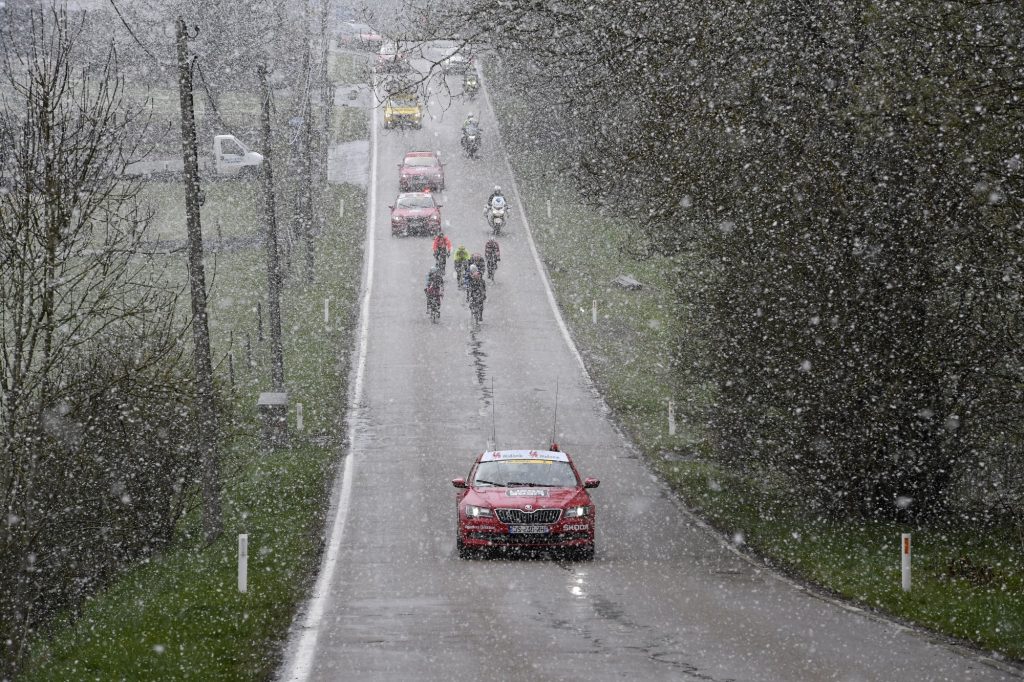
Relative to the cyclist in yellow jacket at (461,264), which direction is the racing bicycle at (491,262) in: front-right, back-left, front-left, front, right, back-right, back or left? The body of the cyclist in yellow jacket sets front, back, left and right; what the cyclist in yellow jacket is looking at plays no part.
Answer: back-left

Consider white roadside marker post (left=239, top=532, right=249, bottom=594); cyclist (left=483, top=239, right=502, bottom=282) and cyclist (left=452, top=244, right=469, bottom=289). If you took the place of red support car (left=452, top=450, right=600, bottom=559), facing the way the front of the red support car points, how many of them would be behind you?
2

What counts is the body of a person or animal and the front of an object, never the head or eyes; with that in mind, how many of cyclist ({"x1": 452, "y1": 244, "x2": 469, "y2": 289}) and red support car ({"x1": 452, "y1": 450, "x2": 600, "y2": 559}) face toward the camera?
2

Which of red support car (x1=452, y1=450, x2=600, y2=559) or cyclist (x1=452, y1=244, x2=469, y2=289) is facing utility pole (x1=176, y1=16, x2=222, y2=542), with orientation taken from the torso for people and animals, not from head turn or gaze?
the cyclist

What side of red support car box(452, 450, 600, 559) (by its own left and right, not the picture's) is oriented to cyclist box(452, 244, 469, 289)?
back

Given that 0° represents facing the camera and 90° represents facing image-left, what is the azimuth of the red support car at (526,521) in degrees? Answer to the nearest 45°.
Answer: approximately 0°

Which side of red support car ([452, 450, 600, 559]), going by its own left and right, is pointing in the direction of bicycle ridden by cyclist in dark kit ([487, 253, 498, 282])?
back

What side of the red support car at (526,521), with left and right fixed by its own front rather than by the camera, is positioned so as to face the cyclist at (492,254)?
back

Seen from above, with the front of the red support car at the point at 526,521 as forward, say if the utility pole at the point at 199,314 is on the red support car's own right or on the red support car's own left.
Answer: on the red support car's own right

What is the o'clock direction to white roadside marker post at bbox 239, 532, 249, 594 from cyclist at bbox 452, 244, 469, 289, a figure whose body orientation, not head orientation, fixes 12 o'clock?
The white roadside marker post is roughly at 12 o'clock from the cyclist.
